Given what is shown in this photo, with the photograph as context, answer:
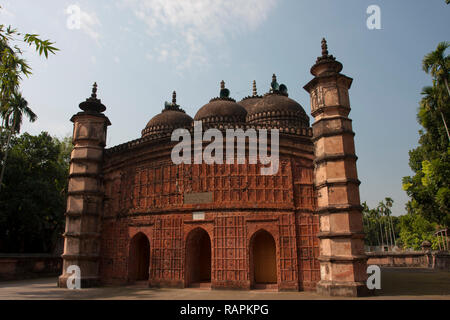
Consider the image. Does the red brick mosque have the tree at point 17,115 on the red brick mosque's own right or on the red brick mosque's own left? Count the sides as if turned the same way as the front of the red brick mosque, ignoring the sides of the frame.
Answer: on the red brick mosque's own right

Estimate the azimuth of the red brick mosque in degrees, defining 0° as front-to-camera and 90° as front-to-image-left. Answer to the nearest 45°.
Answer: approximately 0°

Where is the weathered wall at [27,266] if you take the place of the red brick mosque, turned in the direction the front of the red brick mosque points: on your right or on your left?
on your right

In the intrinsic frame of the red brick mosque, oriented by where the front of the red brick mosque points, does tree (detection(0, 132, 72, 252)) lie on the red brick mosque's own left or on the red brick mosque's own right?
on the red brick mosque's own right

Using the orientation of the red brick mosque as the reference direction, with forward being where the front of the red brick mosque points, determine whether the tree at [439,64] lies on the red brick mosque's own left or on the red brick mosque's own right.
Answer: on the red brick mosque's own left
